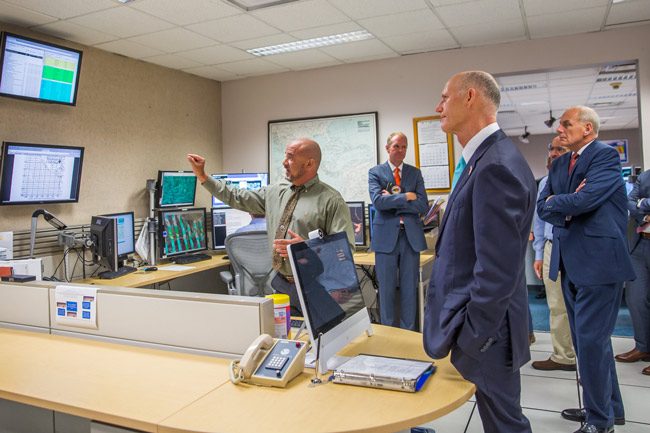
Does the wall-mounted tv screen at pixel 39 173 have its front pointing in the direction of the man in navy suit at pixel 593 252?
yes

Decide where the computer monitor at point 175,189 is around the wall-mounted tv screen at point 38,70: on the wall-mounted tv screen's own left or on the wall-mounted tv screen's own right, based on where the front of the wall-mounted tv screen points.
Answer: on the wall-mounted tv screen's own left

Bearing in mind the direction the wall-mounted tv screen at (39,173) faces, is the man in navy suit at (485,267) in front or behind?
in front

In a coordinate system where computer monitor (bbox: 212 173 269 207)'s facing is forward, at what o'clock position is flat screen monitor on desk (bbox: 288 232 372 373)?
The flat screen monitor on desk is roughly at 12 o'clock from the computer monitor.

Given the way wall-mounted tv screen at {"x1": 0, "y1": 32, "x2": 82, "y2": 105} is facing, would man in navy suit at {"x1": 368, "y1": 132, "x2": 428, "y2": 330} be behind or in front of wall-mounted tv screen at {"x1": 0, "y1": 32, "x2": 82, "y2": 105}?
in front

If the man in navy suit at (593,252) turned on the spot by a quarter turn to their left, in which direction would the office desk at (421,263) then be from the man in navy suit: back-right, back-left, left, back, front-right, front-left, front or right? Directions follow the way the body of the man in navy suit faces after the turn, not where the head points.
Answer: back

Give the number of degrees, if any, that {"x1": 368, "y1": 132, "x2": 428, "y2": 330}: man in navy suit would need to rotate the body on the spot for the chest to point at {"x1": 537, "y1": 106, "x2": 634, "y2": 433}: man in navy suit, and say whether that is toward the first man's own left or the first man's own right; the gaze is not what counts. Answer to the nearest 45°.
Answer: approximately 45° to the first man's own left

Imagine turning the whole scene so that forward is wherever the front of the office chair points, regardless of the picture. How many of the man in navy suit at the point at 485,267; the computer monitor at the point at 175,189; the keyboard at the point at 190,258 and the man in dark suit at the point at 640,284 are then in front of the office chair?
2

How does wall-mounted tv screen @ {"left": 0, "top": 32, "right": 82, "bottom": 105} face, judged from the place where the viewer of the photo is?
facing the viewer and to the right of the viewer

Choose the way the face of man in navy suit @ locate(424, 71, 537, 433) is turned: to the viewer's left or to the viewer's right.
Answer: to the viewer's left

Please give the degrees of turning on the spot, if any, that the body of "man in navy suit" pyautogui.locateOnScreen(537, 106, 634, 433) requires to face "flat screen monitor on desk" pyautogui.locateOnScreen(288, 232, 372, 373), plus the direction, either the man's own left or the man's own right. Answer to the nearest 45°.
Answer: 0° — they already face it

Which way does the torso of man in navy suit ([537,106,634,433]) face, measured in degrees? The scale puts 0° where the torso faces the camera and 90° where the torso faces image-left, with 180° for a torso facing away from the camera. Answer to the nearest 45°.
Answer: approximately 45°
